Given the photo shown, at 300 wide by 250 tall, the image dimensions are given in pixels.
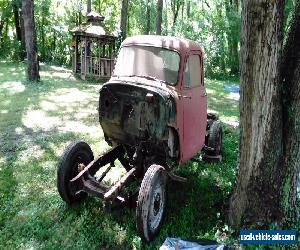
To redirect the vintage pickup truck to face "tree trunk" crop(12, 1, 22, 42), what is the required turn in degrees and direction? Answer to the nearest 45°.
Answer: approximately 135° to its right

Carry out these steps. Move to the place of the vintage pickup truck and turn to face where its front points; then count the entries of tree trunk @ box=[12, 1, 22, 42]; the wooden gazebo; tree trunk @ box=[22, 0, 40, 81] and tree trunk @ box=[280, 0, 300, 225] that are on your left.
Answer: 1

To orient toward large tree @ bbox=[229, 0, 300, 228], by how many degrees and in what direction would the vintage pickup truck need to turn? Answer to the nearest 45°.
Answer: approximately 90° to its left

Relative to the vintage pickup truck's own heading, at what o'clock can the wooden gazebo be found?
The wooden gazebo is roughly at 4 o'clock from the vintage pickup truck.

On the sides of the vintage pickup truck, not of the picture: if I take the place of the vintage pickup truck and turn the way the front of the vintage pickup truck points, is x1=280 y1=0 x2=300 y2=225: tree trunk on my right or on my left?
on my left

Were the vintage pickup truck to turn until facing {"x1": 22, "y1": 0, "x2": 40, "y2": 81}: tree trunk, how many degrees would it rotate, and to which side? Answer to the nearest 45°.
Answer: approximately 90° to its right

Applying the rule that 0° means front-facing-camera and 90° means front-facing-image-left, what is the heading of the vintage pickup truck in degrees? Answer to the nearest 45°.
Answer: approximately 45°
